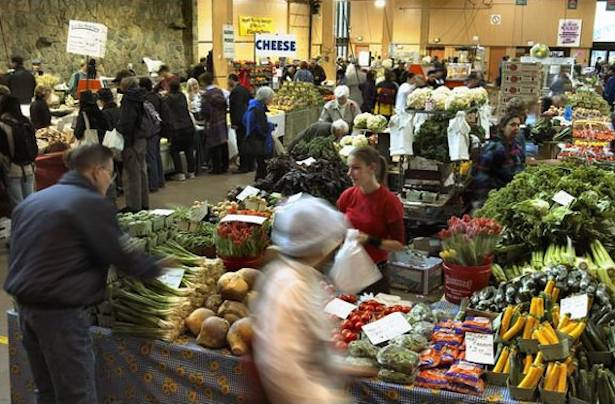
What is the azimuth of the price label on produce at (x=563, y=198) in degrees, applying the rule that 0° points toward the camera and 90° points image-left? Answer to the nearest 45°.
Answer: approximately 0°

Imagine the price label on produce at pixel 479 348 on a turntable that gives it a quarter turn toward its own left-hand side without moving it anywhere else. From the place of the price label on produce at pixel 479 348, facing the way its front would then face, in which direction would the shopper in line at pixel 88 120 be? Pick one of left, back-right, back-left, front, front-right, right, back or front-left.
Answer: back-left

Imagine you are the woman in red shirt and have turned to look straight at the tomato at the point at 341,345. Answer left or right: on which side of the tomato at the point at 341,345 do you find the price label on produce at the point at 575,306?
left

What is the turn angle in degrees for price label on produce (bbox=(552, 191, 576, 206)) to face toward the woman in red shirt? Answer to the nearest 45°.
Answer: approximately 45° to its right

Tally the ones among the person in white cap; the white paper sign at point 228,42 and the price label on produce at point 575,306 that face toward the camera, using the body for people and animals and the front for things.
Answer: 2

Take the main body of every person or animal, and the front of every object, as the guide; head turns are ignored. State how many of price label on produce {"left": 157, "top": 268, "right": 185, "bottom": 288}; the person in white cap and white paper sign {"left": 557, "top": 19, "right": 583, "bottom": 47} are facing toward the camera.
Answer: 2

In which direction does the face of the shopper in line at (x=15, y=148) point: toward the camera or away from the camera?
away from the camera

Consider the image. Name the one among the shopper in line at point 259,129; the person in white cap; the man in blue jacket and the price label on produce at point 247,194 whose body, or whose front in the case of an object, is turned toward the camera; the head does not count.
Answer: the price label on produce

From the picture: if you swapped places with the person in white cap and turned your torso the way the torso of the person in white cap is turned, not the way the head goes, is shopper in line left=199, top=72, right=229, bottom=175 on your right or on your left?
on your left
